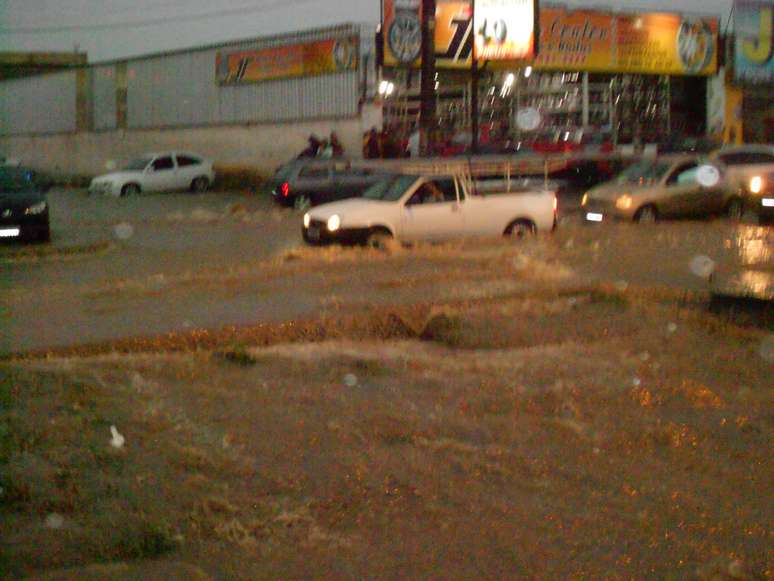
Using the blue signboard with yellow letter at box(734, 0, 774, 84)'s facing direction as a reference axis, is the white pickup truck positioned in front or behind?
in front

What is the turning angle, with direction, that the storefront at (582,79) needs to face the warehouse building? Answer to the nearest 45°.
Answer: approximately 90° to its right

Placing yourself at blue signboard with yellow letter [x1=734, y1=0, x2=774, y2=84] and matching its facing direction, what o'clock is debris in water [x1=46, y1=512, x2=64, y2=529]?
The debris in water is roughly at 12 o'clock from the blue signboard with yellow letter.

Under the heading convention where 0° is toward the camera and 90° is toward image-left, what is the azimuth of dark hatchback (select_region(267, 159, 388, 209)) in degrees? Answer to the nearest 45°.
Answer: approximately 225°

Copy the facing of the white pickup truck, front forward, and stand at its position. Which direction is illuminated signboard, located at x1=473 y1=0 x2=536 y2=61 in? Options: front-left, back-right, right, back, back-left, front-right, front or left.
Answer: back-right

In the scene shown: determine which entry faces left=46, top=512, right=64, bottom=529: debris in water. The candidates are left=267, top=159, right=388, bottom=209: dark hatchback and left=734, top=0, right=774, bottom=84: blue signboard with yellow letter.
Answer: the blue signboard with yellow letter

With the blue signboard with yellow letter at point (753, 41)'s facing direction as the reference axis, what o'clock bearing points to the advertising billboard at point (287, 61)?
The advertising billboard is roughly at 2 o'clock from the blue signboard with yellow letter.

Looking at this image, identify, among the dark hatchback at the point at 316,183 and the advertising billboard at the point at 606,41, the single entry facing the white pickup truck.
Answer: the advertising billboard
